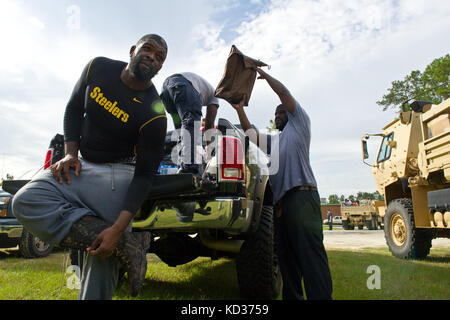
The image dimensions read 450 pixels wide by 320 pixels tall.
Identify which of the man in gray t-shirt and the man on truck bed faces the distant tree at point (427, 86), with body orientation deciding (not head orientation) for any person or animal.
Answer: the man on truck bed

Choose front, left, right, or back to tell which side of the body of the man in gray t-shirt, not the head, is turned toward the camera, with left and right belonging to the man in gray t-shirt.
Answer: left

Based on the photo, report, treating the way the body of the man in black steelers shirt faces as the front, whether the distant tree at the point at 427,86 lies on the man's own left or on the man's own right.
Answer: on the man's own left

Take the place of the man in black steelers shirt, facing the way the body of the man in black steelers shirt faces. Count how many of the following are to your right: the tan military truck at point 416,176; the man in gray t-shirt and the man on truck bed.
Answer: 0

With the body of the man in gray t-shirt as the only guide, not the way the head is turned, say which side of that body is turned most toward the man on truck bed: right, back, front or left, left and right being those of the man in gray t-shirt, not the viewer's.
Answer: front

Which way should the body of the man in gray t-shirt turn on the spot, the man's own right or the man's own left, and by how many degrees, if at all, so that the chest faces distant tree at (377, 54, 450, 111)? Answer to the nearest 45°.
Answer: approximately 135° to the man's own right

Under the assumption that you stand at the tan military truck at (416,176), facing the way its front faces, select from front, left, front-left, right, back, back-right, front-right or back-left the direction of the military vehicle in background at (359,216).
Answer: front-right

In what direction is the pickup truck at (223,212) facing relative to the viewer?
away from the camera

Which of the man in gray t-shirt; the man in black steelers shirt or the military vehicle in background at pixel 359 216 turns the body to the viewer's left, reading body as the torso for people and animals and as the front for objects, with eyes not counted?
the man in gray t-shirt

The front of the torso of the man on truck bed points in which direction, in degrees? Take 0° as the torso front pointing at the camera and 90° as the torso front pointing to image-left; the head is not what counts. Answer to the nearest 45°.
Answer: approximately 225°

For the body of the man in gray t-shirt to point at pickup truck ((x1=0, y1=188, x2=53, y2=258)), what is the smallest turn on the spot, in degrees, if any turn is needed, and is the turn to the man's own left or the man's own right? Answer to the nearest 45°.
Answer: approximately 45° to the man's own right

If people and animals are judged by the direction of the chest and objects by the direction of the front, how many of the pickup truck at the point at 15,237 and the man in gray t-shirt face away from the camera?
0

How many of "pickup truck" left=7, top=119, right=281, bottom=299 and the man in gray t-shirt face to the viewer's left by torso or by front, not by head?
1

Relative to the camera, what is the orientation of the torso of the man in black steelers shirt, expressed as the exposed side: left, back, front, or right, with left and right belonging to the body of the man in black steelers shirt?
front

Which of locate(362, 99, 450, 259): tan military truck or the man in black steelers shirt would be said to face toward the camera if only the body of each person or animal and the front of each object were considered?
the man in black steelers shirt

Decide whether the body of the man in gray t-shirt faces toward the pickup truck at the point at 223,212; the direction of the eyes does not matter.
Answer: yes

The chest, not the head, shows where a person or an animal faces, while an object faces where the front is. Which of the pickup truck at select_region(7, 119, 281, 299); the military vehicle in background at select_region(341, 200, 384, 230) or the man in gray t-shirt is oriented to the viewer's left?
the man in gray t-shirt
